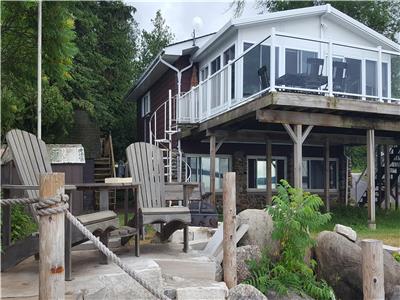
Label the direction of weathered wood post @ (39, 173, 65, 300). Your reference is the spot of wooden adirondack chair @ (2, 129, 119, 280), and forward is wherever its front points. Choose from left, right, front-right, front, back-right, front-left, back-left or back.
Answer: front-right

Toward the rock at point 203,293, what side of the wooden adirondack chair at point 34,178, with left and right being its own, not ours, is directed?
front

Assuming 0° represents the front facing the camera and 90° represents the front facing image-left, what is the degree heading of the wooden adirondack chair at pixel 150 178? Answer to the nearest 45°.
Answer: approximately 315°

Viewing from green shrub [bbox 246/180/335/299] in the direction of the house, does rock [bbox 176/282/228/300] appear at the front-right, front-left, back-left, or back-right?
back-left

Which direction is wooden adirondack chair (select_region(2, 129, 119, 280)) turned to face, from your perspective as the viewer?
facing the viewer and to the right of the viewer

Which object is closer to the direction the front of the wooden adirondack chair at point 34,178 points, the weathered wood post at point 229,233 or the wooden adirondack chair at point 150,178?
the weathered wood post

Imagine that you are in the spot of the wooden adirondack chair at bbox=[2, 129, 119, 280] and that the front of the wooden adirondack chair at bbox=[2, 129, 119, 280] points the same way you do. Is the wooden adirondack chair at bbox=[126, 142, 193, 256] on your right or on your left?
on your left

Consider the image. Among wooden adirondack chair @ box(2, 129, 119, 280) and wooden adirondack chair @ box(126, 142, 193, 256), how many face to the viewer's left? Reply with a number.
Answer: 0

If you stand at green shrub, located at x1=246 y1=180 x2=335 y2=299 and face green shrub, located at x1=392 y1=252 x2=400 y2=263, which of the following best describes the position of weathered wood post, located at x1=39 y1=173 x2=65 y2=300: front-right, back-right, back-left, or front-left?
back-right

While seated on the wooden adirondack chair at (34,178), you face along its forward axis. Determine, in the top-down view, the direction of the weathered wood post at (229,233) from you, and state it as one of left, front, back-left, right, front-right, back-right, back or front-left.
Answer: front-left

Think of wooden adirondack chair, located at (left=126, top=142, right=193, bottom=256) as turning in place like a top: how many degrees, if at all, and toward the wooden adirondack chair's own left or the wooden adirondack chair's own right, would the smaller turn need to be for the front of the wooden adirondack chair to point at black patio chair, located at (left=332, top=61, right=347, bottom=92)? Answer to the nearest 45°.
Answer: approximately 90° to the wooden adirondack chair's own left

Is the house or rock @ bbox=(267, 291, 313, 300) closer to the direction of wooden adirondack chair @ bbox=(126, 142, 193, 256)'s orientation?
the rock

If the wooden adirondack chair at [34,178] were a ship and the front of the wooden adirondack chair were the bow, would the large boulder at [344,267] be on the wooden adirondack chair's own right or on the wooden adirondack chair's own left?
on the wooden adirondack chair's own left
